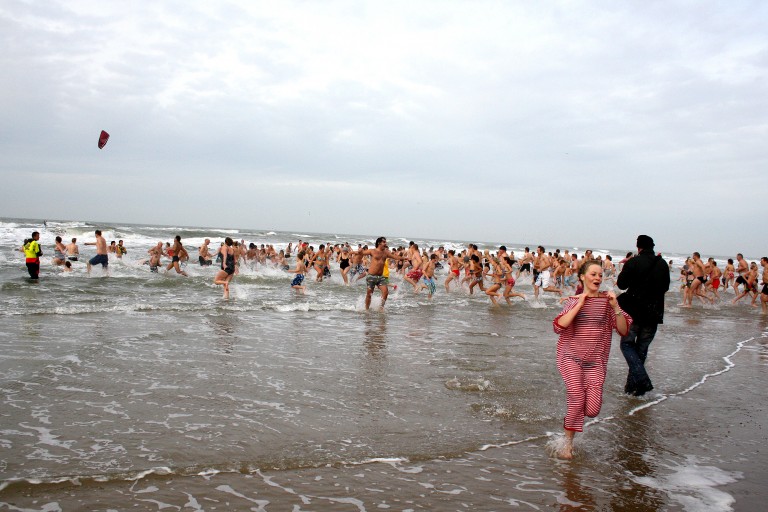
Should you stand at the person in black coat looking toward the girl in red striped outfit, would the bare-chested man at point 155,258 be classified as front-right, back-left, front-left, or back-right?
back-right

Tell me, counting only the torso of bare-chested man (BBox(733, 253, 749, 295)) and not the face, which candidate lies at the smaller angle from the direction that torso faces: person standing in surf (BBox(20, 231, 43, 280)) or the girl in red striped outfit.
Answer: the person standing in surf
